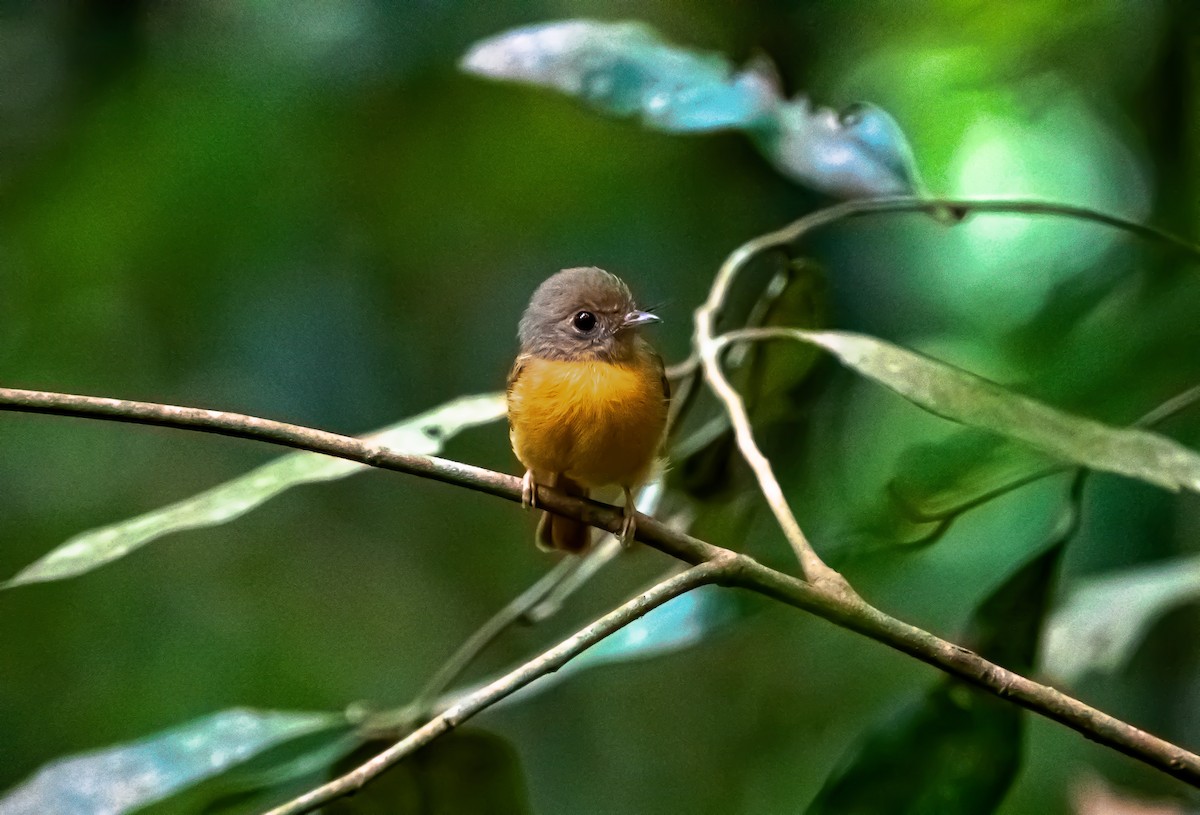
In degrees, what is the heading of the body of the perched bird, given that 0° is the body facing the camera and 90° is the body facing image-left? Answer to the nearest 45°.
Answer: approximately 0°
